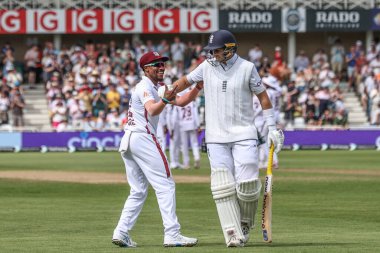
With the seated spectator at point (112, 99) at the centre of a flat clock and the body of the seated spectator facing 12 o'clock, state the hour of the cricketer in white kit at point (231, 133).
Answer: The cricketer in white kit is roughly at 12 o'clock from the seated spectator.

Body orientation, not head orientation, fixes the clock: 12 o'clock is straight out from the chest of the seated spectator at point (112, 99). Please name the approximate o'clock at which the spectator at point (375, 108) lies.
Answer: The spectator is roughly at 9 o'clock from the seated spectator.

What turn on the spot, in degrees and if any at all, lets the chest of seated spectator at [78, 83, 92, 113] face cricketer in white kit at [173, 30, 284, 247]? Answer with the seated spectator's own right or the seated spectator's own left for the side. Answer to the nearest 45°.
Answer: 0° — they already face them

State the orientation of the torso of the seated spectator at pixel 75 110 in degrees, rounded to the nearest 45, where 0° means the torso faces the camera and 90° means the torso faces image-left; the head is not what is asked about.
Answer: approximately 0°

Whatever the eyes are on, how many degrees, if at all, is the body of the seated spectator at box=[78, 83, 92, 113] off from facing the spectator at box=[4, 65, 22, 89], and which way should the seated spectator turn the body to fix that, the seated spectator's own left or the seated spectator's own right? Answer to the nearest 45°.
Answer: approximately 135° to the seated spectator's own right

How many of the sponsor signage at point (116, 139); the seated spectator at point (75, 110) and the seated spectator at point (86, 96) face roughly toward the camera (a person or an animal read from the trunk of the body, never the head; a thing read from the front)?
3

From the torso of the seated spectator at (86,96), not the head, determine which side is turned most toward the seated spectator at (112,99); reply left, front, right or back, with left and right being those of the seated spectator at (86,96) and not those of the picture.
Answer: left

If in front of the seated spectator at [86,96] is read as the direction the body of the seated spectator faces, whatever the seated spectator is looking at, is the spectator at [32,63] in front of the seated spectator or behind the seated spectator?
behind

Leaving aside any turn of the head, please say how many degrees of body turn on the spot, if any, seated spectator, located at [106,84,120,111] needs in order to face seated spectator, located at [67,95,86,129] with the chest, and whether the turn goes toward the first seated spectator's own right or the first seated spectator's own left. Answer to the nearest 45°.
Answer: approximately 90° to the first seated spectator's own right

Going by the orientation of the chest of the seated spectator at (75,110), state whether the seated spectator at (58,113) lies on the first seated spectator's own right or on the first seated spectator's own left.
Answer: on the first seated spectator's own right
